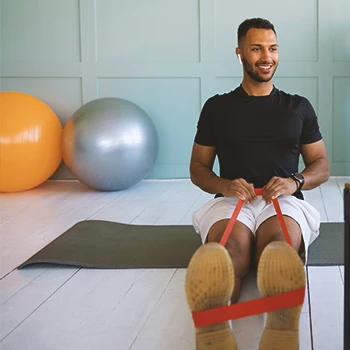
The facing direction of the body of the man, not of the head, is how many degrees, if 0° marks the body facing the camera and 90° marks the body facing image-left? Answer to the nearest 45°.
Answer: approximately 0°

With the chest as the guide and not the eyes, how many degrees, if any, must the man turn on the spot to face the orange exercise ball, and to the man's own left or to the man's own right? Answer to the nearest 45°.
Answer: approximately 135° to the man's own right

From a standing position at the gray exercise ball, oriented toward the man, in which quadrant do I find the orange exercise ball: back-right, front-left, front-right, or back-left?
back-right

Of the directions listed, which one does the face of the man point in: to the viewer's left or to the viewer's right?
to the viewer's right
